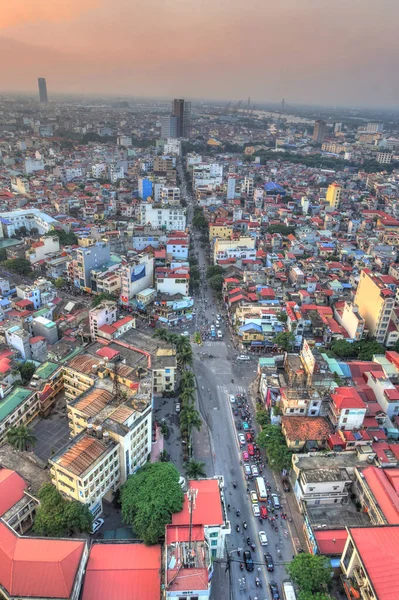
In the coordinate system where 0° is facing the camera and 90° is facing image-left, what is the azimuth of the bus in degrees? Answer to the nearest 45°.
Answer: approximately 180°

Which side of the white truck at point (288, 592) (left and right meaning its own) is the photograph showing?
back

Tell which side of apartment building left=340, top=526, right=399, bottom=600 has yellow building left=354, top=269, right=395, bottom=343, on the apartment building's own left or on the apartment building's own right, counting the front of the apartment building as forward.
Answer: on the apartment building's own right

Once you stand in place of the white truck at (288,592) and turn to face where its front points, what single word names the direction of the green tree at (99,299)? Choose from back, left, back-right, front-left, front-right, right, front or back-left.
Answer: front-left

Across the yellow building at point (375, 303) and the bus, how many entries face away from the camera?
1

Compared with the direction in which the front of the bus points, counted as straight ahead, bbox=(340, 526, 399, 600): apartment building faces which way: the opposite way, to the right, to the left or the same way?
to the left

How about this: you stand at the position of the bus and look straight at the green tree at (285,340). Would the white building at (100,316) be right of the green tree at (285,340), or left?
left

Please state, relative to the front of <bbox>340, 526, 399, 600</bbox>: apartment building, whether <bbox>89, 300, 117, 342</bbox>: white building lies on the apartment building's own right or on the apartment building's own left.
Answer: on the apartment building's own right

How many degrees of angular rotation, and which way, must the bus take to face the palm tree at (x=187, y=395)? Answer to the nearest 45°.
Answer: approximately 45° to its left

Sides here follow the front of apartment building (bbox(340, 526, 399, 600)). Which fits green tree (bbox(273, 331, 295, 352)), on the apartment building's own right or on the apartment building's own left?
on the apartment building's own right

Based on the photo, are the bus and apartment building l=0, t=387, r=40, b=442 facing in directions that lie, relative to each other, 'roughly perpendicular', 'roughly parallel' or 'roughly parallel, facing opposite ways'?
roughly perpendicular

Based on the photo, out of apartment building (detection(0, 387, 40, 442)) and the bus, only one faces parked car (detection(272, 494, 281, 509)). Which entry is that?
the apartment building
